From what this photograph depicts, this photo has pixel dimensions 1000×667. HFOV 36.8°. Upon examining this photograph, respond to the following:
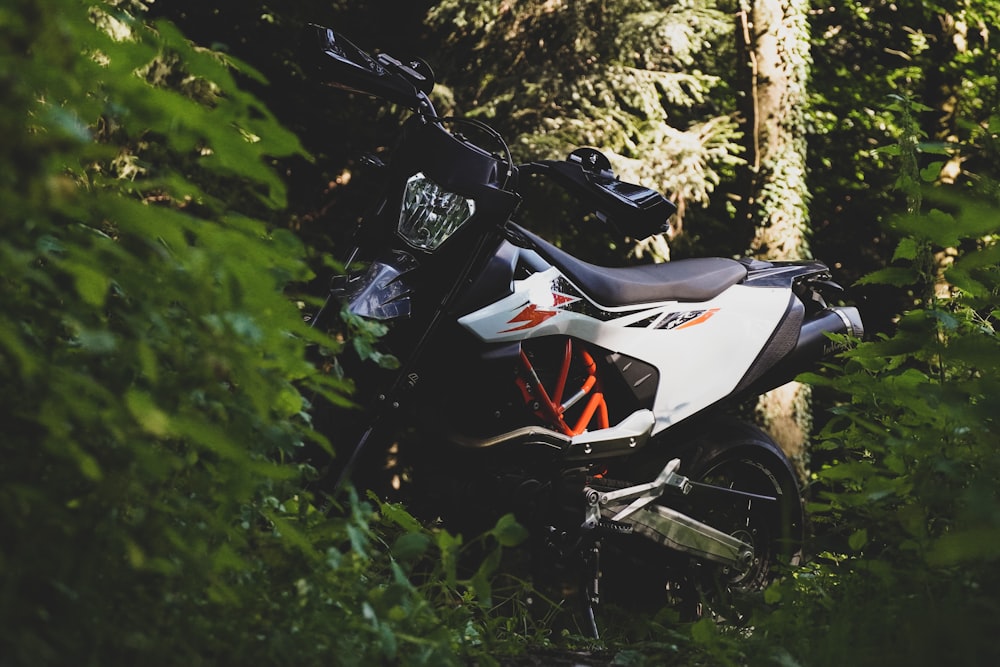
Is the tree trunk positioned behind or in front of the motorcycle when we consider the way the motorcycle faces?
behind

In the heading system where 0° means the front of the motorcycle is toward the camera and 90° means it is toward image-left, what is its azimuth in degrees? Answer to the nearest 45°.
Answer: approximately 45°
